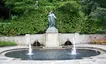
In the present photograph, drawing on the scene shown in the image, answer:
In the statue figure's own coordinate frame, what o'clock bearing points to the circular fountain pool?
The circular fountain pool is roughly at 12 o'clock from the statue figure.

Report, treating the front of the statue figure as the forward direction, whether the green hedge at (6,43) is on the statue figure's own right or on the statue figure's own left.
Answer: on the statue figure's own right

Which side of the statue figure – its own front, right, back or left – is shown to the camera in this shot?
front
